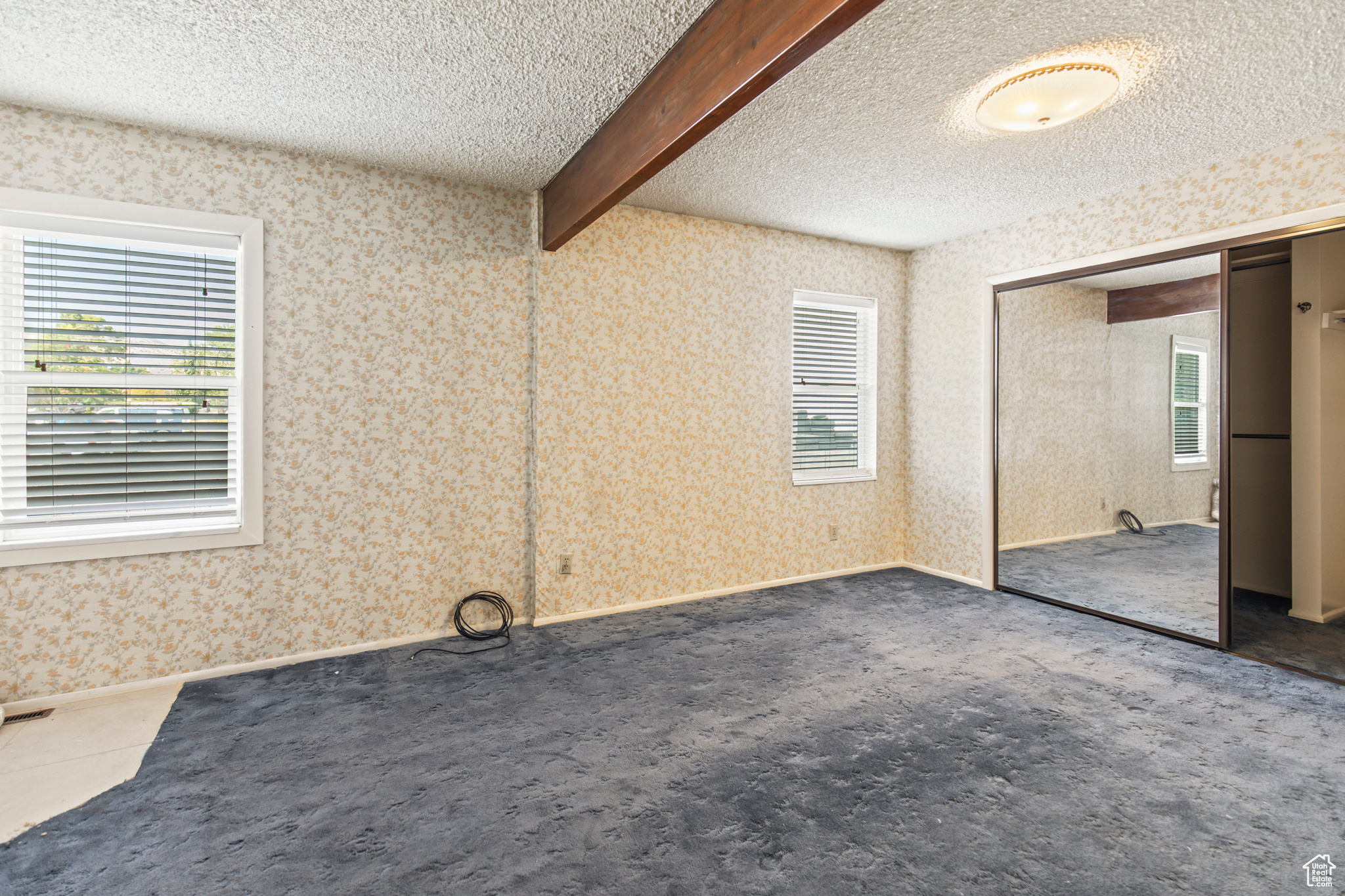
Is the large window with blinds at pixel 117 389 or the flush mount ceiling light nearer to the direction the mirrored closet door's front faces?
the large window with blinds

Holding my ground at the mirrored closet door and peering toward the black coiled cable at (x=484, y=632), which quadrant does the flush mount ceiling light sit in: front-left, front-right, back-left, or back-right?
front-left

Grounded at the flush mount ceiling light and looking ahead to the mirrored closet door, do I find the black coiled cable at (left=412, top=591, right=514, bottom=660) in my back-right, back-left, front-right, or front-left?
back-left

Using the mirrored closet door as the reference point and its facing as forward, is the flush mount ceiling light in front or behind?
in front

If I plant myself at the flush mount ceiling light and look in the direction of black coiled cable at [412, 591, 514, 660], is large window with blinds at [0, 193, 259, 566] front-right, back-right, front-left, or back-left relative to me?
front-left

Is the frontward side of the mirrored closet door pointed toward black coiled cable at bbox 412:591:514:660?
yes

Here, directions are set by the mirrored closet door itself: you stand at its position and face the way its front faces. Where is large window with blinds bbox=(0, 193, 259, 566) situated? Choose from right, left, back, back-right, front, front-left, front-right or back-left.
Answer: front
